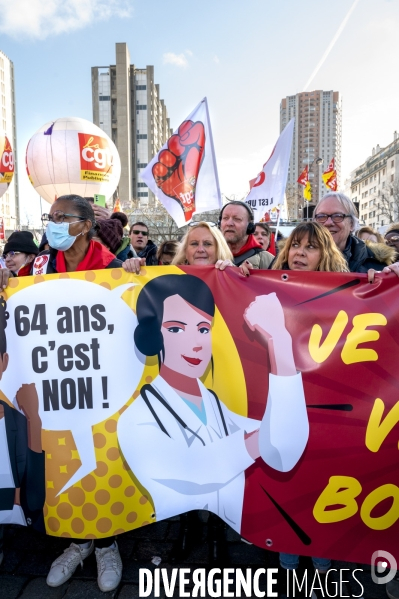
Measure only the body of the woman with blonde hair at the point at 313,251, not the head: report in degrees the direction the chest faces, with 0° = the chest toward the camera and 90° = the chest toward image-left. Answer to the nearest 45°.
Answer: approximately 45°

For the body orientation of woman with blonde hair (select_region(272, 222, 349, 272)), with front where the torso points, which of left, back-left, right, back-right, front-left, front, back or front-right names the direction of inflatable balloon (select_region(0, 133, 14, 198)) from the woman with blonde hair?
right

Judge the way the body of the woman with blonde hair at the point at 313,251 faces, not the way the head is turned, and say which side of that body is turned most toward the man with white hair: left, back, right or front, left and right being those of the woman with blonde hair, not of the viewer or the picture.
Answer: back

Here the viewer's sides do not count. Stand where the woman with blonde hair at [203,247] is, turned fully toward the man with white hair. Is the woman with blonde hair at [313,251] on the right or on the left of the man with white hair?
right

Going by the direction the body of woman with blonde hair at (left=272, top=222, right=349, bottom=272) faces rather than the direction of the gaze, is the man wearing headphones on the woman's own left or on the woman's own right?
on the woman's own right

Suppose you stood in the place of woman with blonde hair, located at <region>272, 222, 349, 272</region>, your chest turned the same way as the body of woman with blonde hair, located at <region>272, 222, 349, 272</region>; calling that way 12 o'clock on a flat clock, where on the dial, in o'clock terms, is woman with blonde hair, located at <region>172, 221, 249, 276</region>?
woman with blonde hair, located at <region>172, 221, 249, 276</region> is roughly at 2 o'clock from woman with blonde hair, located at <region>272, 222, 349, 272</region>.

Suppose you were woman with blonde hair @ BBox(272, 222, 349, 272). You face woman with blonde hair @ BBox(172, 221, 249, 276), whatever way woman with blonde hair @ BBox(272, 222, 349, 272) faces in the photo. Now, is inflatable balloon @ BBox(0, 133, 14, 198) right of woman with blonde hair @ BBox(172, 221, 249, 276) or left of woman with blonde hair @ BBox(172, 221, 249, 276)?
right

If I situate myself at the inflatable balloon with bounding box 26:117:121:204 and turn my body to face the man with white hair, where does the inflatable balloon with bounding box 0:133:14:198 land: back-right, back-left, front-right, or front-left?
back-right

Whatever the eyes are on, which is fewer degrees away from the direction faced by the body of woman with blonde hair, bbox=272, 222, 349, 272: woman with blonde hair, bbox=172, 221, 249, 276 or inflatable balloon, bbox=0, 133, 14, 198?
the woman with blonde hair
